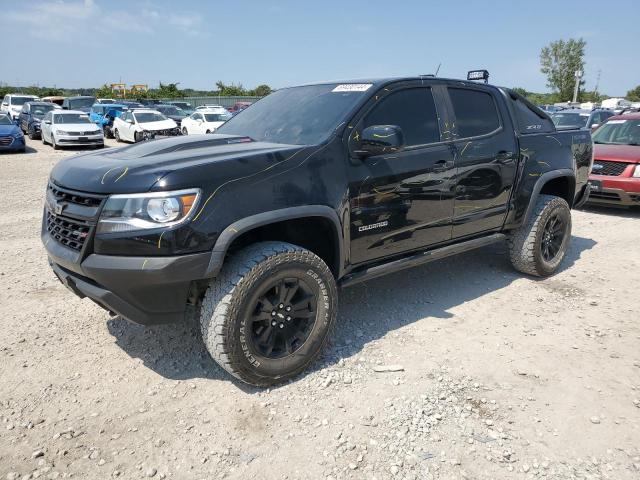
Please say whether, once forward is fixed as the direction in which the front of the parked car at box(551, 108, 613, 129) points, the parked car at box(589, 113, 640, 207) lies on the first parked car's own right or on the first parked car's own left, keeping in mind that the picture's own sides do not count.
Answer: on the first parked car's own left

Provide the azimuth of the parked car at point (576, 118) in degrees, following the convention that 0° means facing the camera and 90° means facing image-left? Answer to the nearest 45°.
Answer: approximately 45°

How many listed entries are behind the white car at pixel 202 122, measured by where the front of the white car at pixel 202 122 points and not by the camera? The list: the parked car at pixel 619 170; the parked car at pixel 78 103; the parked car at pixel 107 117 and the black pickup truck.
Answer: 2

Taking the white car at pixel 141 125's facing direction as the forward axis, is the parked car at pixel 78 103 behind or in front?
behind

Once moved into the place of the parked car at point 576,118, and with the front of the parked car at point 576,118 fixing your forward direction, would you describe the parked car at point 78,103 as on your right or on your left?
on your right

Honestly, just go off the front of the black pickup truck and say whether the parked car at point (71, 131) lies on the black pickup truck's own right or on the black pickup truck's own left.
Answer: on the black pickup truck's own right

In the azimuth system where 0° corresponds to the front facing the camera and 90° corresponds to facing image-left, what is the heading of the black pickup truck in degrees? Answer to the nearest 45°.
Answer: approximately 45°

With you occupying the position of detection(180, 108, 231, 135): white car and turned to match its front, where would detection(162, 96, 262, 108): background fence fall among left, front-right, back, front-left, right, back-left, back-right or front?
back-left

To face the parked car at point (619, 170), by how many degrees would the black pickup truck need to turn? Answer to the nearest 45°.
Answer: approximately 180°
